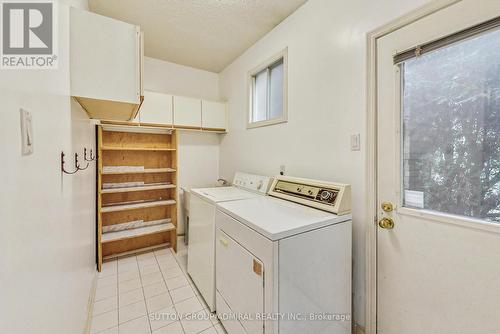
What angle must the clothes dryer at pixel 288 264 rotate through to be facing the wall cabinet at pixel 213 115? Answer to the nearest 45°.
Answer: approximately 90° to its right

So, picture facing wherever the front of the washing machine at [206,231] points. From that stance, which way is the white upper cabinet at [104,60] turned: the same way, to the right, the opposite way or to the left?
the opposite way

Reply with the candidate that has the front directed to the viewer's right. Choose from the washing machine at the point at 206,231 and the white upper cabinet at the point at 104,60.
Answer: the white upper cabinet

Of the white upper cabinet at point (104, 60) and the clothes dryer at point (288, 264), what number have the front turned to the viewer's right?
1

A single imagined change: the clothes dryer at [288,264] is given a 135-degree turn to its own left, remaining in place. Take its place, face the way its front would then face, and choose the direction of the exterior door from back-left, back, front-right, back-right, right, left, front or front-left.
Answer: front

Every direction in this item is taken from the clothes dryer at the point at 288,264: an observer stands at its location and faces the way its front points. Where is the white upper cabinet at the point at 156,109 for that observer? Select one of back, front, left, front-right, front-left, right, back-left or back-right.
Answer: right

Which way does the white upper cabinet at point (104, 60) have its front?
to the viewer's right

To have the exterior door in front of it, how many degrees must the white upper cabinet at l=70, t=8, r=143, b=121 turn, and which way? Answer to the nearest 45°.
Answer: approximately 45° to its right

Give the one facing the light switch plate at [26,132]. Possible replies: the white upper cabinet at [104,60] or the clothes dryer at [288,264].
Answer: the clothes dryer

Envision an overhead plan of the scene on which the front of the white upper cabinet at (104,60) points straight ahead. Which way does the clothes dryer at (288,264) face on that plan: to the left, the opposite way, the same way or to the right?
the opposite way
